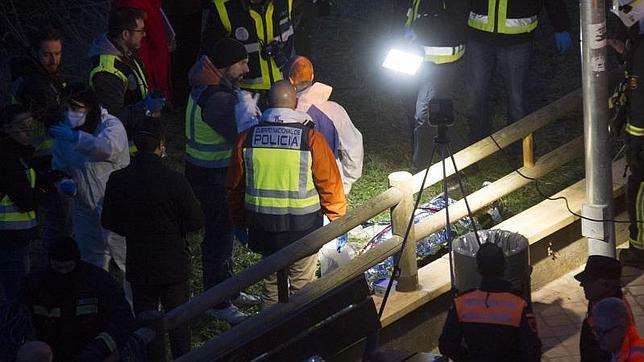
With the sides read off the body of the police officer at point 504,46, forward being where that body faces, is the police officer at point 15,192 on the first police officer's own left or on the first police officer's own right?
on the first police officer's own right

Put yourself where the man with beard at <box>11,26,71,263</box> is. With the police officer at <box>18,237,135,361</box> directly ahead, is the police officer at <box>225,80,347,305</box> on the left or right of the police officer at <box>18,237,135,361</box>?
left

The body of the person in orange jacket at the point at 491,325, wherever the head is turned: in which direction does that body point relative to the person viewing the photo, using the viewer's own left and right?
facing away from the viewer

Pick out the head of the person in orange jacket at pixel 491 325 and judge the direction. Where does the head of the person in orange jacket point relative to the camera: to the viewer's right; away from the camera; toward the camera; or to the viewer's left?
away from the camera

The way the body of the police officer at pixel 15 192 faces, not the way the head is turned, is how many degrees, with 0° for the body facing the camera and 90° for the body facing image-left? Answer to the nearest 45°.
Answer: approximately 270°

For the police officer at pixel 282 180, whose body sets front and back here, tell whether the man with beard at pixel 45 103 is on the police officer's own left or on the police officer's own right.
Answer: on the police officer's own left

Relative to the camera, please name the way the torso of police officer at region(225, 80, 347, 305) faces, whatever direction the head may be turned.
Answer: away from the camera

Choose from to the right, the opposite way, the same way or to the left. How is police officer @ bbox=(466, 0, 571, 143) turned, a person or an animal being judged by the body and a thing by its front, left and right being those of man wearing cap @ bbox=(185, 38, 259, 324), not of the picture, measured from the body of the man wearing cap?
to the right

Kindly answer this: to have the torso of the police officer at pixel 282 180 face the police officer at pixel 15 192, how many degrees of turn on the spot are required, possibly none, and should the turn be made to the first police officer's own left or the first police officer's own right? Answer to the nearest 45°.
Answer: approximately 90° to the first police officer's own left

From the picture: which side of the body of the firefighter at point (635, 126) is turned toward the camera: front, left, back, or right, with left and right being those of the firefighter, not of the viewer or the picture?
left

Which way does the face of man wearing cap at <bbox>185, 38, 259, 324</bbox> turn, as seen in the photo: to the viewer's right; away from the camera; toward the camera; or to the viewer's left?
to the viewer's right

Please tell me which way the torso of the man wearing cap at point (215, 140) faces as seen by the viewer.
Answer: to the viewer's right

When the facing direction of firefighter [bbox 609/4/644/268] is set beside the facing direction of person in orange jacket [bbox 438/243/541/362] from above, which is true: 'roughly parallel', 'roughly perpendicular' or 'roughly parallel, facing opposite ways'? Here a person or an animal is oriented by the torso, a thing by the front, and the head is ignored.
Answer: roughly perpendicular
